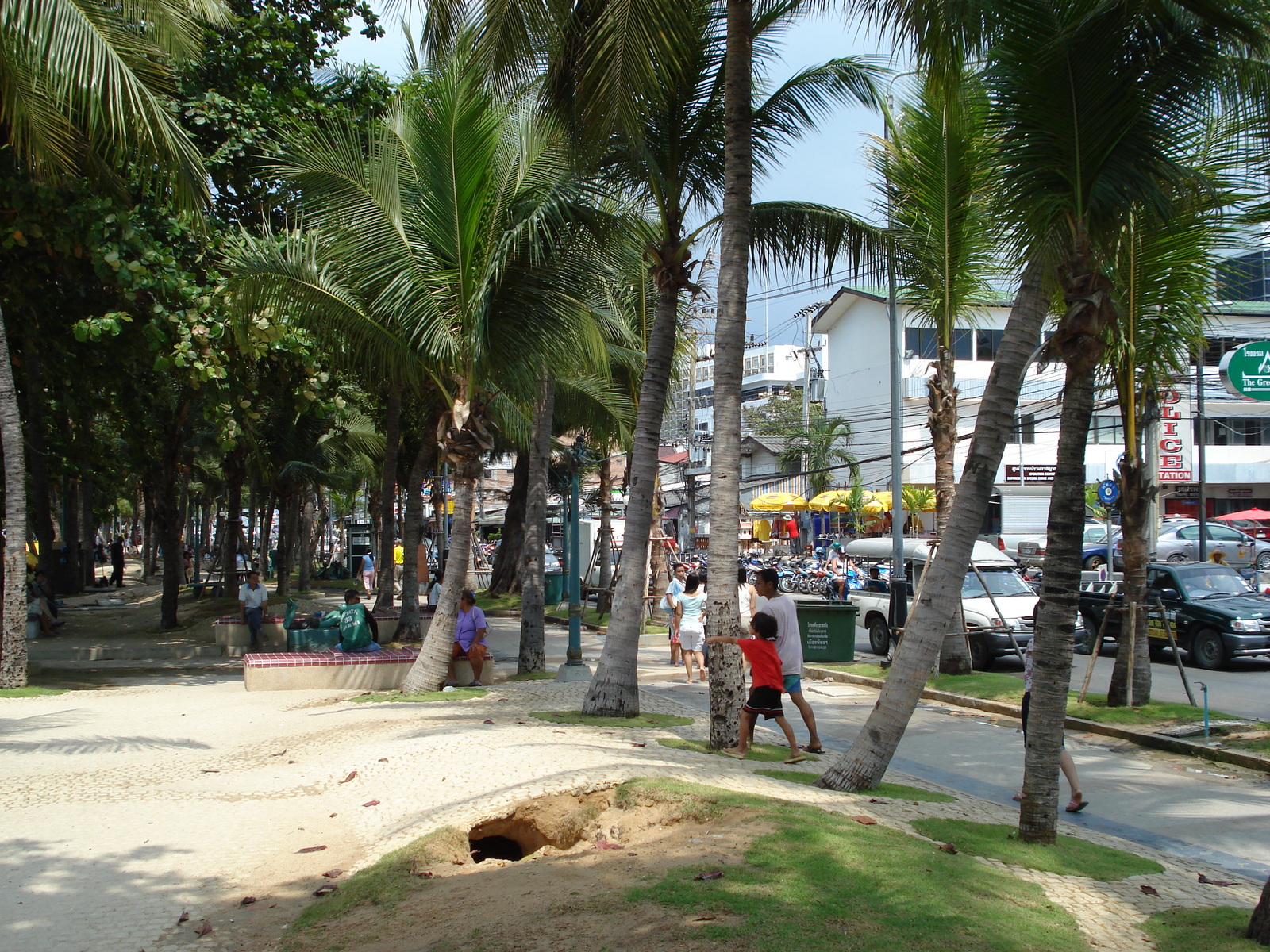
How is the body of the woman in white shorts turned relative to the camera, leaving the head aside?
away from the camera

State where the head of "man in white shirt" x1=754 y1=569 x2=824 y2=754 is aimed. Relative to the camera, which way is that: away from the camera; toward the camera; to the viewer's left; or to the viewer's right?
to the viewer's left

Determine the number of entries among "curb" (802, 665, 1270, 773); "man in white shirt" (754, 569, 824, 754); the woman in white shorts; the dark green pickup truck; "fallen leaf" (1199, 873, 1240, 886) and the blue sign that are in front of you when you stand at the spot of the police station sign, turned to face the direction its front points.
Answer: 6

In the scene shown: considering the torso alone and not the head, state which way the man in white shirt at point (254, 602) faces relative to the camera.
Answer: toward the camera

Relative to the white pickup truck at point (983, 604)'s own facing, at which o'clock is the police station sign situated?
The police station sign is roughly at 8 o'clock from the white pickup truck.

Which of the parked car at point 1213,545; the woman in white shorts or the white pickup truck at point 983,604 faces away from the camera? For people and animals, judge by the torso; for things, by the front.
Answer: the woman in white shorts

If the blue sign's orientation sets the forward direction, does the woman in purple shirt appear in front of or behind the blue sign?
in front

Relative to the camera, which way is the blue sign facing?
toward the camera

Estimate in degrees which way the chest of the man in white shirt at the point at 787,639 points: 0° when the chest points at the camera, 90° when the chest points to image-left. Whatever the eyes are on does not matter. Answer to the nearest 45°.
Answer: approximately 90°
